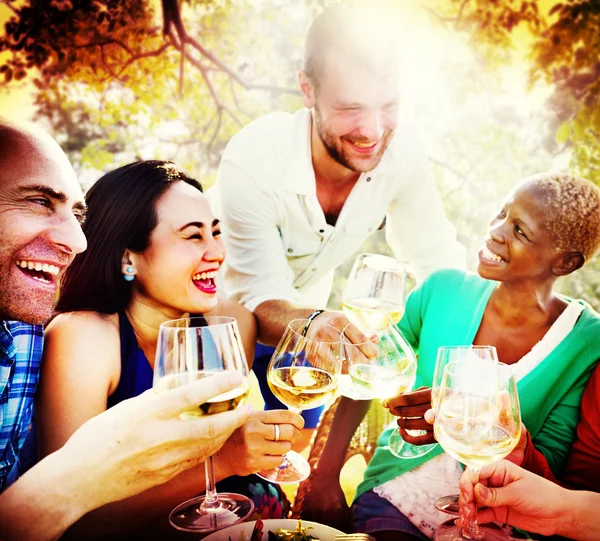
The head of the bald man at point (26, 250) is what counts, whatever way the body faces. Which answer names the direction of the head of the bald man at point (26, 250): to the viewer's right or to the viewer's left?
to the viewer's right

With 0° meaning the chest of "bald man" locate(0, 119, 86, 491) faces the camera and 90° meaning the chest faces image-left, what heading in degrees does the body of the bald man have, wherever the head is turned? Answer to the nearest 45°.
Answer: approximately 315°

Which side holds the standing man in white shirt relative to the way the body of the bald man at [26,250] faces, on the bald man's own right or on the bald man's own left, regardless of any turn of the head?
on the bald man's own left
